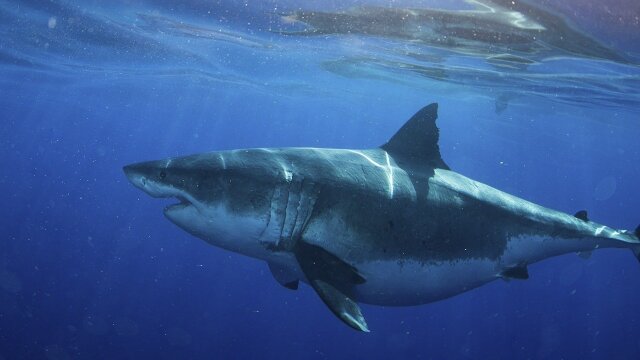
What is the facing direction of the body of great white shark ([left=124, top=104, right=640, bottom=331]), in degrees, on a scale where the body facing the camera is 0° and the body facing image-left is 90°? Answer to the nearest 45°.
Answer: approximately 90°

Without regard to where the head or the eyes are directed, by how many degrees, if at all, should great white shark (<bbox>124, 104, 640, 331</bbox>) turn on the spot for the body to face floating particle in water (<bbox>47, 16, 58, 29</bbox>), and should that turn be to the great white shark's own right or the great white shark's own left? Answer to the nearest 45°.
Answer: approximately 45° to the great white shark's own right
